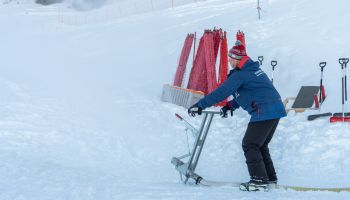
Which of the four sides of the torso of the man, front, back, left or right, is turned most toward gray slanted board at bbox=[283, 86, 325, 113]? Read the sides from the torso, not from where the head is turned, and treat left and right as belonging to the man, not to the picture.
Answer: right

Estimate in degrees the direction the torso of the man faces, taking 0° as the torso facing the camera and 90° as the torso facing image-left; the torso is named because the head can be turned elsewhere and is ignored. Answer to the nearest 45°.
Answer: approximately 90°

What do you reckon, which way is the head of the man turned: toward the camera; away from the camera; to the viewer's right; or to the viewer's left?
to the viewer's left

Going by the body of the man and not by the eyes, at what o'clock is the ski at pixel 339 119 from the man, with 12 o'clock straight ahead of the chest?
The ski is roughly at 4 o'clock from the man.

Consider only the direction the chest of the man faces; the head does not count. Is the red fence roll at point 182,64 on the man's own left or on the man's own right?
on the man's own right
